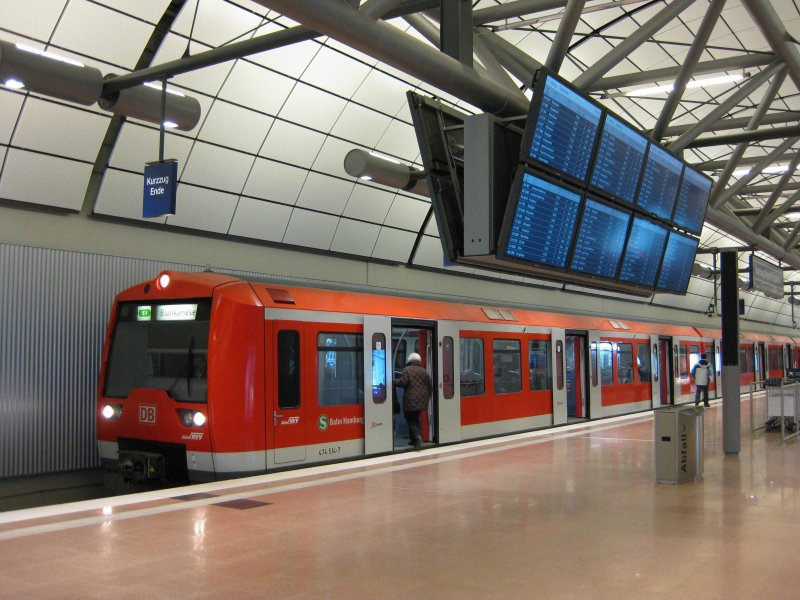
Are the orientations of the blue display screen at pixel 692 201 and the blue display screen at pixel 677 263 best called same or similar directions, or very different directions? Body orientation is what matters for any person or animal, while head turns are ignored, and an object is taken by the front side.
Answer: same or similar directions

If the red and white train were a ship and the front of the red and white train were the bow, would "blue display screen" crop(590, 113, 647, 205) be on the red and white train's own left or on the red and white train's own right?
on the red and white train's own left

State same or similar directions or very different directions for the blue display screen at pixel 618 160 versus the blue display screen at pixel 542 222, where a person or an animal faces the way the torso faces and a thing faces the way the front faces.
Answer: same or similar directions

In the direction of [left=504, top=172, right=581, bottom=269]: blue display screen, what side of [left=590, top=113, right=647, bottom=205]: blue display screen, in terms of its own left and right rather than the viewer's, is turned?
right

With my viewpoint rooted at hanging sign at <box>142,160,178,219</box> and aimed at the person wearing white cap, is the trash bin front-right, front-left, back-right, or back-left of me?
front-right

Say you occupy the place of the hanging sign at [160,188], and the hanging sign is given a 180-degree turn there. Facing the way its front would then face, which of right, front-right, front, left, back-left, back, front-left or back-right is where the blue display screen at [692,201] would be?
front-right

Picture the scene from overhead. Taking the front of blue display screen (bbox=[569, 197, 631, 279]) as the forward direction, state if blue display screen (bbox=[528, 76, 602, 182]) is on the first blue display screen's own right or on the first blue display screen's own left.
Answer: on the first blue display screen's own right

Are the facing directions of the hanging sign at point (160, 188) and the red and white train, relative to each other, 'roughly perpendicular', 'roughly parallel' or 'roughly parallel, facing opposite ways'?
roughly parallel

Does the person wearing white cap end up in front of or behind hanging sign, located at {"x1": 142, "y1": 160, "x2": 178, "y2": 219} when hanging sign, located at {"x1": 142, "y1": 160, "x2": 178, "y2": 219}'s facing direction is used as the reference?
behind

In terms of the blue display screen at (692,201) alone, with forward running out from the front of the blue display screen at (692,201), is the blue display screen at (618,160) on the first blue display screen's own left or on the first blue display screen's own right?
on the first blue display screen's own right

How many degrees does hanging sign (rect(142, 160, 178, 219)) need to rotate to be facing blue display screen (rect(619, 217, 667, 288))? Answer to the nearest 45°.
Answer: approximately 135° to its left

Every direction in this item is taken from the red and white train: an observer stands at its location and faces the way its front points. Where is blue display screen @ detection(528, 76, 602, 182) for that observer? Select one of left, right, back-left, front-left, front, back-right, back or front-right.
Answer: left

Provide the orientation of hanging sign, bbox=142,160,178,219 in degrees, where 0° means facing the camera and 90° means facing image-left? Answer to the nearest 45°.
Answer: approximately 45°
